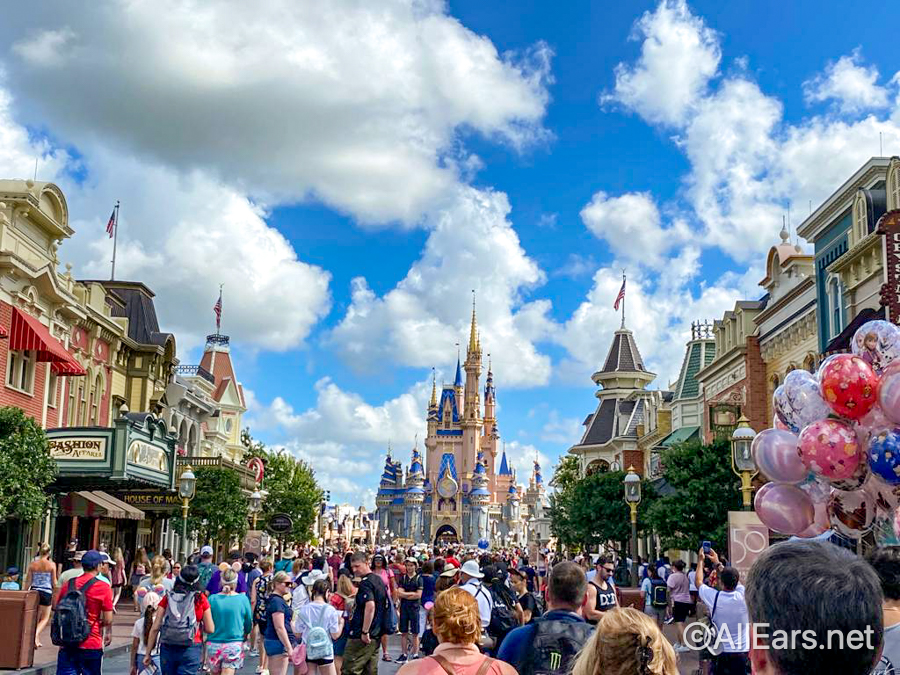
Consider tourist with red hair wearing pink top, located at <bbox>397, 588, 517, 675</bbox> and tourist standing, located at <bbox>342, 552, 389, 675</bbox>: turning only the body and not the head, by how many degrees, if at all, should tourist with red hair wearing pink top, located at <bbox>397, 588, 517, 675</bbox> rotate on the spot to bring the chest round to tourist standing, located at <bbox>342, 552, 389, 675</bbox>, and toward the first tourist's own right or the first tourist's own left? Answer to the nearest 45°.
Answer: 0° — they already face them

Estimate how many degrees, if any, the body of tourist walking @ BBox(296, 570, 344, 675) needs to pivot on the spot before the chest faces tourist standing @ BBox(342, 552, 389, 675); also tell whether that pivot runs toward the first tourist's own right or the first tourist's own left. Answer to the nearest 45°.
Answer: approximately 45° to the first tourist's own right

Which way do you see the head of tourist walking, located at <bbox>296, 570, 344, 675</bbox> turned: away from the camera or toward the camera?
away from the camera

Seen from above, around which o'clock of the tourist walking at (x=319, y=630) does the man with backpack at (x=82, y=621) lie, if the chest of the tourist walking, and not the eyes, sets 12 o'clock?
The man with backpack is roughly at 9 o'clock from the tourist walking.

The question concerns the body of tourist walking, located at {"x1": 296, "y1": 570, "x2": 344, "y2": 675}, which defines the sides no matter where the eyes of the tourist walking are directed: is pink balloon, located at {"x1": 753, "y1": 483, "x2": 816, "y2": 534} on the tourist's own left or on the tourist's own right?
on the tourist's own right

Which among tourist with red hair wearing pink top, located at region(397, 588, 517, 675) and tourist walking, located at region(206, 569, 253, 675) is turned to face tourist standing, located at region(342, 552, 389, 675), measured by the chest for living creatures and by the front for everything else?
tourist with red hair wearing pink top, located at region(397, 588, 517, 675)

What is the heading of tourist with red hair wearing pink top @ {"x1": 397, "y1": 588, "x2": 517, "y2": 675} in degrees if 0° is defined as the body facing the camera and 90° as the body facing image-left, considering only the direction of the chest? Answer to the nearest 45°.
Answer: approximately 180°

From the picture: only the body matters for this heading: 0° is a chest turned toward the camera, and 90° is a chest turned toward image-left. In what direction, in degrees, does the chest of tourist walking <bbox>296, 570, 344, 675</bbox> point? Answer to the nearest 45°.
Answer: approximately 180°

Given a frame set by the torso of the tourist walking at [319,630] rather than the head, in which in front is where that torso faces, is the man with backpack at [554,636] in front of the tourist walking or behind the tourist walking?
behind

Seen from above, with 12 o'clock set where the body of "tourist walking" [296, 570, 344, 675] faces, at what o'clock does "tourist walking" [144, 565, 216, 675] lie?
"tourist walking" [144, 565, 216, 675] is roughly at 9 o'clock from "tourist walking" [296, 570, 344, 675].
